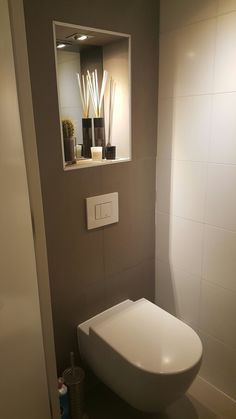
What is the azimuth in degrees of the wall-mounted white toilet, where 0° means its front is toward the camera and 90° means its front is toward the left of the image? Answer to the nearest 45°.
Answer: approximately 315°
